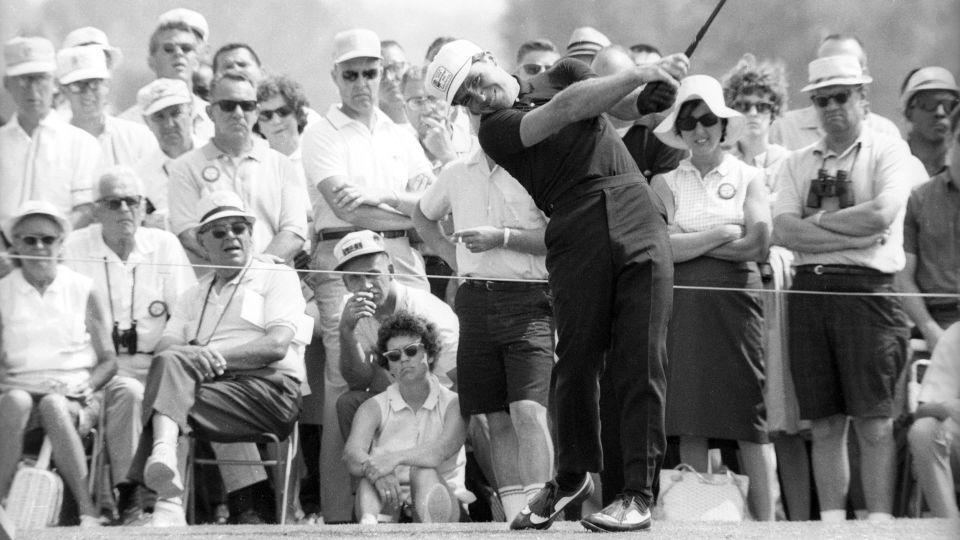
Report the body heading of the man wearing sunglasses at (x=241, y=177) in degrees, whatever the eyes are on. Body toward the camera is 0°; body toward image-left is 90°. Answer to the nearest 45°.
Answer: approximately 0°

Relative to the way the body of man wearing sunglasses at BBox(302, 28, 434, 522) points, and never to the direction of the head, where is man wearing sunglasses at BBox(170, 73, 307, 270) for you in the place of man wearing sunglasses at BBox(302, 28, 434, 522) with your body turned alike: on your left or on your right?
on your right

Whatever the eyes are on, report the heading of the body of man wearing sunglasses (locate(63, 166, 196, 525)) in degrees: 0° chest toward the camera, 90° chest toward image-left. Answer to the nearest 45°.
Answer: approximately 0°

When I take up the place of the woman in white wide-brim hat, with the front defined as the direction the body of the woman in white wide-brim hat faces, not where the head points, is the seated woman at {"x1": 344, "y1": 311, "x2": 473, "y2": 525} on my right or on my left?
on my right

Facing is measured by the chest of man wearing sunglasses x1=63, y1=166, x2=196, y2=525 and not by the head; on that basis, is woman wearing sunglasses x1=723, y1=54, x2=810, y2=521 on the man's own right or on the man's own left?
on the man's own left
